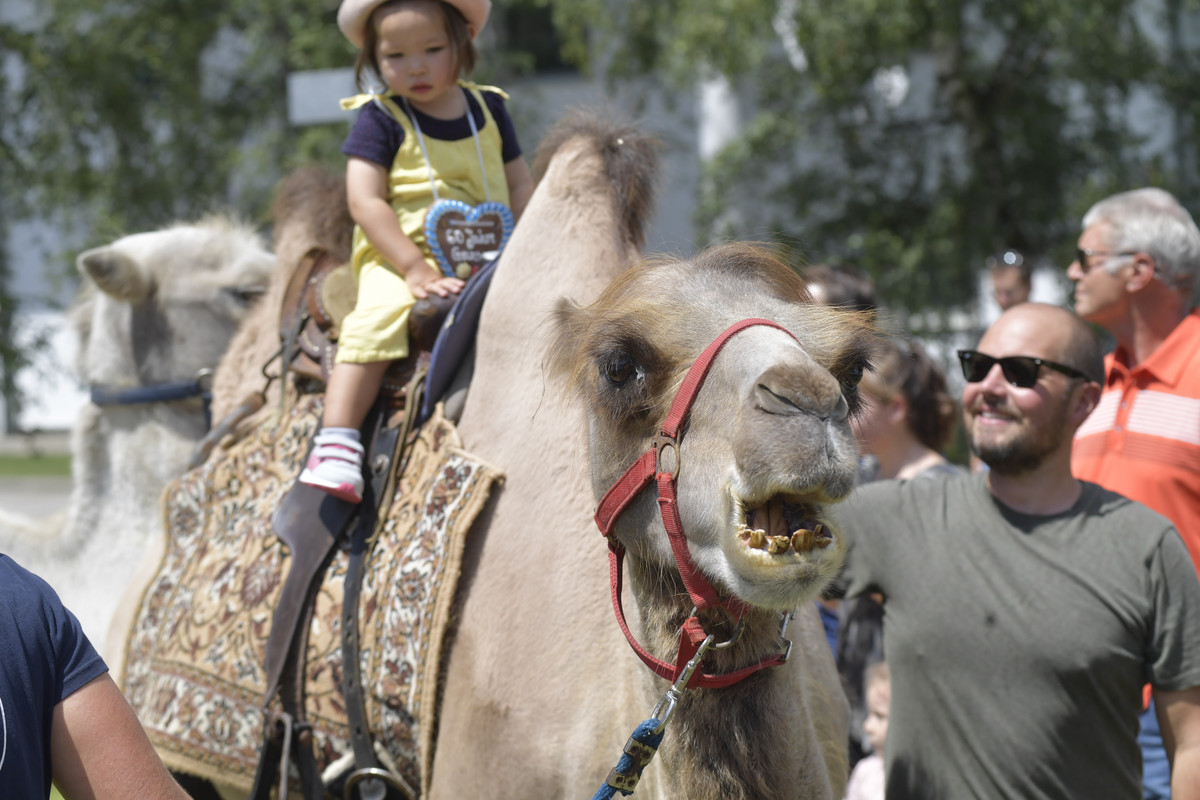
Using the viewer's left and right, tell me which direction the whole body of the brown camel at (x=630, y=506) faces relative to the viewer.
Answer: facing the viewer and to the right of the viewer

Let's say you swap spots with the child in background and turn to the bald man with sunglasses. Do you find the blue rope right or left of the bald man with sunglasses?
right

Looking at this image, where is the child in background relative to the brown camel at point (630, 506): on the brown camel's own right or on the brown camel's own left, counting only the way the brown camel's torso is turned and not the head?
on the brown camel's own left

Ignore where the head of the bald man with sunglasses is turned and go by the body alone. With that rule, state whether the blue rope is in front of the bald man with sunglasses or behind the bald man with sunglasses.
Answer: in front

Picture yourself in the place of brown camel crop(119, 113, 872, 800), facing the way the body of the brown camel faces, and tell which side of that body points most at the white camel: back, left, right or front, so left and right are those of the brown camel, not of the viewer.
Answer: back
